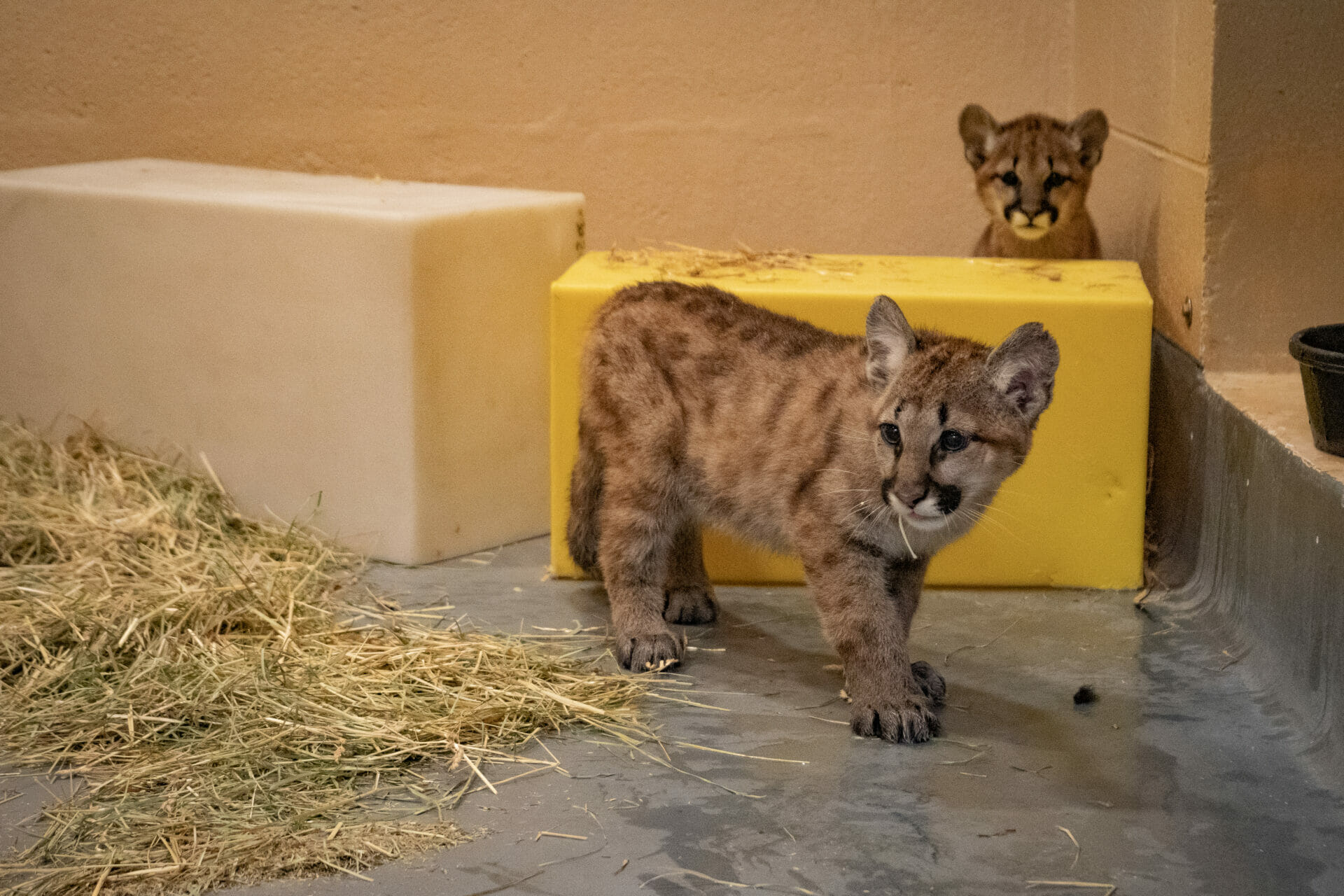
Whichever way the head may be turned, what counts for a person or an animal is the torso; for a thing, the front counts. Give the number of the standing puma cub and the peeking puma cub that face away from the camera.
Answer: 0

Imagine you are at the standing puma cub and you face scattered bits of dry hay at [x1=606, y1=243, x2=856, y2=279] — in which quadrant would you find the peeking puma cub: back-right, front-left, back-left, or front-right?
front-right

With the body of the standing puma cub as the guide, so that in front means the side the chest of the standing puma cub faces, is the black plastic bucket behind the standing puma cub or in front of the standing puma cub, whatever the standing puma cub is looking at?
in front

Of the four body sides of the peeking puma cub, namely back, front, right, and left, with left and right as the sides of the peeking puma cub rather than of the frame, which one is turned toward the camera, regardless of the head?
front

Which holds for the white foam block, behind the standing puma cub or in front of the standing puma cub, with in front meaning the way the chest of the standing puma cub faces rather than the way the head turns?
behind

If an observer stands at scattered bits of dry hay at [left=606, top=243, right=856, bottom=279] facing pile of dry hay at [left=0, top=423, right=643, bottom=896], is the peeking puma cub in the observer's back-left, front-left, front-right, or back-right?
back-left

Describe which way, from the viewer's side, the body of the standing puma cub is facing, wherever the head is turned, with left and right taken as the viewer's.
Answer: facing the viewer and to the right of the viewer

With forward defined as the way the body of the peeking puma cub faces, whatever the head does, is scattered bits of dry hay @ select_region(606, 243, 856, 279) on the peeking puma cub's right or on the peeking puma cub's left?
on the peeking puma cub's right

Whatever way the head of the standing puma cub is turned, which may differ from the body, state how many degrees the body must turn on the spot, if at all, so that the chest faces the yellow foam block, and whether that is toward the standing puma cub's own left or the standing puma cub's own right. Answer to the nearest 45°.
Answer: approximately 90° to the standing puma cub's own left

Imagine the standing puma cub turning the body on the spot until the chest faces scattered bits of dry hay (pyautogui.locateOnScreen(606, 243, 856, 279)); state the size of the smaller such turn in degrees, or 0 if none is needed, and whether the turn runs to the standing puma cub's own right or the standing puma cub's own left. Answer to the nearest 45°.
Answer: approximately 135° to the standing puma cub's own left

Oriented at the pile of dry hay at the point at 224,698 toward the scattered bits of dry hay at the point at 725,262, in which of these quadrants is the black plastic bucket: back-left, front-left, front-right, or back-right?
front-right

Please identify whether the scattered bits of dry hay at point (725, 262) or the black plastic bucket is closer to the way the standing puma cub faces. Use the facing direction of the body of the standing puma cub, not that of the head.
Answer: the black plastic bucket

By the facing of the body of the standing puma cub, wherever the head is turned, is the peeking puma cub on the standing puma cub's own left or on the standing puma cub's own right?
on the standing puma cub's own left

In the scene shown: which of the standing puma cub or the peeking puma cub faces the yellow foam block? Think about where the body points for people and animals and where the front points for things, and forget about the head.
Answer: the peeking puma cub

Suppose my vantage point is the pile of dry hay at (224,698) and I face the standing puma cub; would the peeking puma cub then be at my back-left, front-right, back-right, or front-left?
front-left

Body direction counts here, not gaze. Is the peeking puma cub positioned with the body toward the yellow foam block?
yes

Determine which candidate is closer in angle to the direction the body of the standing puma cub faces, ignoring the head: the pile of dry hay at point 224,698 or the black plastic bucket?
the black plastic bucket
